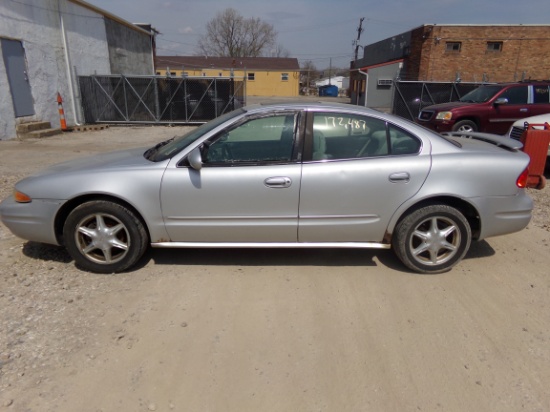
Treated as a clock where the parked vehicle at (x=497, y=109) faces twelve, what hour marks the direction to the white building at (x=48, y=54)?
The white building is roughly at 1 o'clock from the parked vehicle.

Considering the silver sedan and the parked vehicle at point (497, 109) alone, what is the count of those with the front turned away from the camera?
0

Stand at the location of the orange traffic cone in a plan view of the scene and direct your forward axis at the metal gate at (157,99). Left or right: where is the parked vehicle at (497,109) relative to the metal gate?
right

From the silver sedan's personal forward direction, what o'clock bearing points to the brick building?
The brick building is roughly at 4 o'clock from the silver sedan.

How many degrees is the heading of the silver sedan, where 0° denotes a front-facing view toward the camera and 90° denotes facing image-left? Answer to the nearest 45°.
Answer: approximately 90°

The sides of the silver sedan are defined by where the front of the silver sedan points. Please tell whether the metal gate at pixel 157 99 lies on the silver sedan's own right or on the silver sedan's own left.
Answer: on the silver sedan's own right

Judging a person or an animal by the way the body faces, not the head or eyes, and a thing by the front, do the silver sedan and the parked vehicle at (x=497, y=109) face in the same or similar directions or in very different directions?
same or similar directions

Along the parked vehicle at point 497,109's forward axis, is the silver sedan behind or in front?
in front
